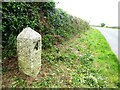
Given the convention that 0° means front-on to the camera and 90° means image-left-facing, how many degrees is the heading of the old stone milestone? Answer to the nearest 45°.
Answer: approximately 315°
